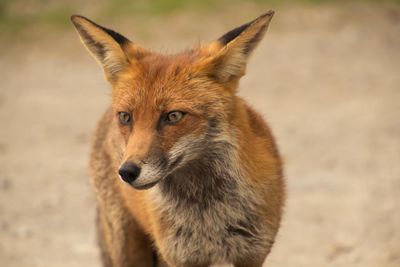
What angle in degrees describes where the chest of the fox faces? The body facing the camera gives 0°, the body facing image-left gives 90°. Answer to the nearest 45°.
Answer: approximately 0°
